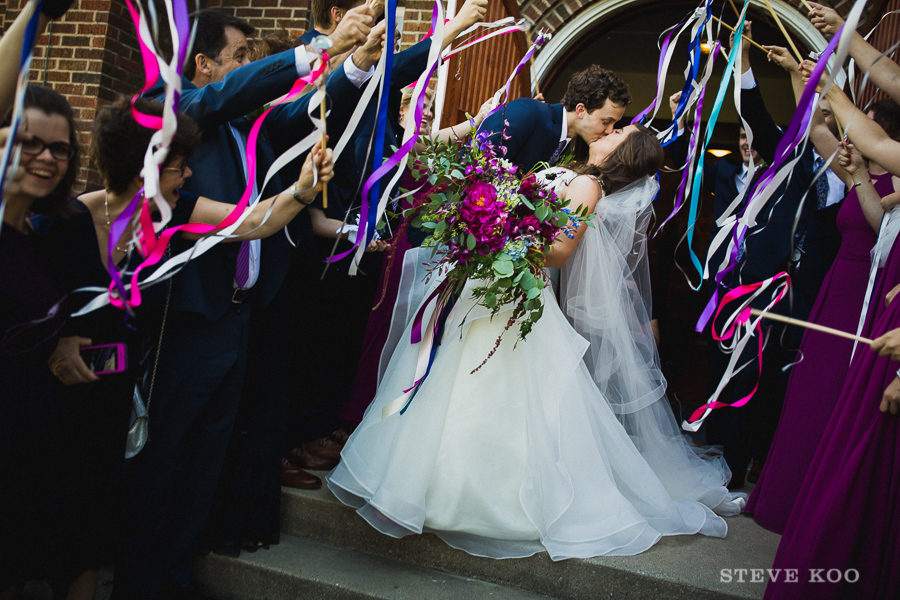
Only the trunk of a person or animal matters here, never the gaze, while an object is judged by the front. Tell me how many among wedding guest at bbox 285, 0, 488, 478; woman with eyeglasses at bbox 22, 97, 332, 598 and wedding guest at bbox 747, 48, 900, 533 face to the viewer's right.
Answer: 2

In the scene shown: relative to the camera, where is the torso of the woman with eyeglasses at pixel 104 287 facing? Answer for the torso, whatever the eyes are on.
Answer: to the viewer's right

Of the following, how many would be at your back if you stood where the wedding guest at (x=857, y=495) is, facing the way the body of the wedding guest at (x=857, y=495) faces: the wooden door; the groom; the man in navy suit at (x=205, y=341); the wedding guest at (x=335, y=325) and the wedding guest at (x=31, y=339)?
0

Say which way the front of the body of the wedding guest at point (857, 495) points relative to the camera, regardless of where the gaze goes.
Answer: to the viewer's left

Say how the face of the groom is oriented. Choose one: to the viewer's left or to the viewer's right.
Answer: to the viewer's right

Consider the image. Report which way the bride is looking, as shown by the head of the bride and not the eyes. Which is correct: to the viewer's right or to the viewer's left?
to the viewer's left

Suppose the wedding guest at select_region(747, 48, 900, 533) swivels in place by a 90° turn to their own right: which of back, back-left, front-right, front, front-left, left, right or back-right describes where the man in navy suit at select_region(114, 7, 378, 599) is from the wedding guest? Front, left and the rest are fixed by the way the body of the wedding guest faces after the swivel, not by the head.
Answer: back-left

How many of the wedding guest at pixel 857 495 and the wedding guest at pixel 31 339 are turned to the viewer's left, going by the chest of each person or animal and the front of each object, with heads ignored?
1

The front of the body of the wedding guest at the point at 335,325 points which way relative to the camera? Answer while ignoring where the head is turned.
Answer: to the viewer's right

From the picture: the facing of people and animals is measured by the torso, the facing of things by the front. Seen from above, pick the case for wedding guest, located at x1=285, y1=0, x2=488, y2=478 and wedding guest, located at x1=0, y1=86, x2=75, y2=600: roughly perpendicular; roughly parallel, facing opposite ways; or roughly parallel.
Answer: roughly parallel

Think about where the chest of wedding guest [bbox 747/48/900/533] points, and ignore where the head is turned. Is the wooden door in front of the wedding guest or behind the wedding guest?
in front

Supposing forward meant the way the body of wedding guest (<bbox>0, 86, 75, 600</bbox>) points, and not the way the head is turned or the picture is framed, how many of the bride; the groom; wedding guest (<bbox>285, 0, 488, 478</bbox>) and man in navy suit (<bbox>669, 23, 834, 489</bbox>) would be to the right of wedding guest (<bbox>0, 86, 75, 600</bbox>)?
0

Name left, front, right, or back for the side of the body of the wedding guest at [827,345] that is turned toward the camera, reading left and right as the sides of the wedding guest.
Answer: left

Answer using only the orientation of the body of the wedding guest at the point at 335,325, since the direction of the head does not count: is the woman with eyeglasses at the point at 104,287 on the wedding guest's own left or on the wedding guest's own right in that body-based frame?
on the wedding guest's own right

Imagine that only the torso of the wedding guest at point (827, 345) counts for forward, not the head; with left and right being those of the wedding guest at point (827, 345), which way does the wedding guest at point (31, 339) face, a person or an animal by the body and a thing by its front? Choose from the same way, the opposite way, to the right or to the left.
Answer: the opposite way

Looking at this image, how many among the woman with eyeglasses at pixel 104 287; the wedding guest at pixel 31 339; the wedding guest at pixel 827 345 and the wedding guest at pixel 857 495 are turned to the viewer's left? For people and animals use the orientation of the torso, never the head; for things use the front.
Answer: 2

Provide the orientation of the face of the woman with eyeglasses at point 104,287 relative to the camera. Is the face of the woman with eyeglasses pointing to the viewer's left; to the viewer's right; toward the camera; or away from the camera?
to the viewer's right

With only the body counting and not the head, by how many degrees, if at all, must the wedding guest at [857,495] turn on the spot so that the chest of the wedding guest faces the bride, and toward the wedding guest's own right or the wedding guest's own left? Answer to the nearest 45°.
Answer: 0° — they already face them

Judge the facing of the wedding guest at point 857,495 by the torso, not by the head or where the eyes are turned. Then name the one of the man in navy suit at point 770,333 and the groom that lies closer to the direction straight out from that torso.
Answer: the groom
